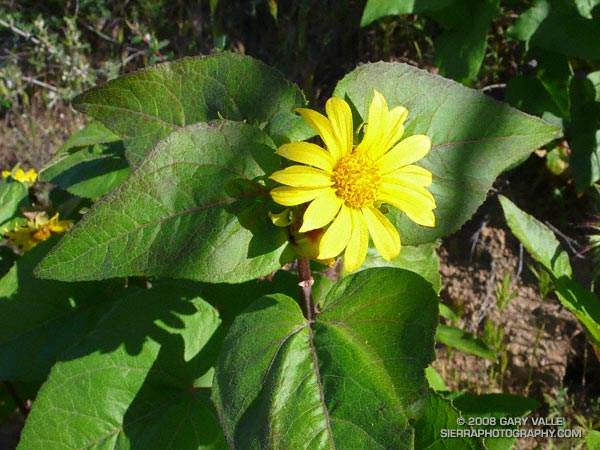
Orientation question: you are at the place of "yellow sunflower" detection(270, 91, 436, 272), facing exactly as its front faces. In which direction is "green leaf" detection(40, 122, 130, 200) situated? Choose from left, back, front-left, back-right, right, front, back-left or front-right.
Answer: back-right

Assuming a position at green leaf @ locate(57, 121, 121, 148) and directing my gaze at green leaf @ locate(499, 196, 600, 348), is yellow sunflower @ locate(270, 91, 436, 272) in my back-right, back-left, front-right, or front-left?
front-right

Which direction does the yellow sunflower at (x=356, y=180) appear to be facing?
toward the camera

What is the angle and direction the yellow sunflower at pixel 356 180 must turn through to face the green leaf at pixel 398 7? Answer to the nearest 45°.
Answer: approximately 180°

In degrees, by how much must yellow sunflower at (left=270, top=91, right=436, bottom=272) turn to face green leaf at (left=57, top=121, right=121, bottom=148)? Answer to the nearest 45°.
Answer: approximately 135° to its right

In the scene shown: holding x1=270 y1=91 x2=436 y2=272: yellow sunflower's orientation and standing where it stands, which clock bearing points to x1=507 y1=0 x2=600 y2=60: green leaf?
The green leaf is roughly at 7 o'clock from the yellow sunflower.
